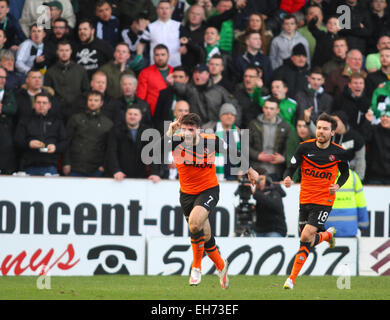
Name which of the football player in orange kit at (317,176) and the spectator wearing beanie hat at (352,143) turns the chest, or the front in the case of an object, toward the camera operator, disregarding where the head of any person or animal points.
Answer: the spectator wearing beanie hat

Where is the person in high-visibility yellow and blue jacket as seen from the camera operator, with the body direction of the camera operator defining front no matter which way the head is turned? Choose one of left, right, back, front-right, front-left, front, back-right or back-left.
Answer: back-left

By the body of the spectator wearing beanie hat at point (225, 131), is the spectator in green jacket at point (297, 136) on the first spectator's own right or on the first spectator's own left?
on the first spectator's own left

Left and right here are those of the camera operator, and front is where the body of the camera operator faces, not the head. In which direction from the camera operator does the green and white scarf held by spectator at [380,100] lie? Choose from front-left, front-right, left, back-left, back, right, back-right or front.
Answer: back
